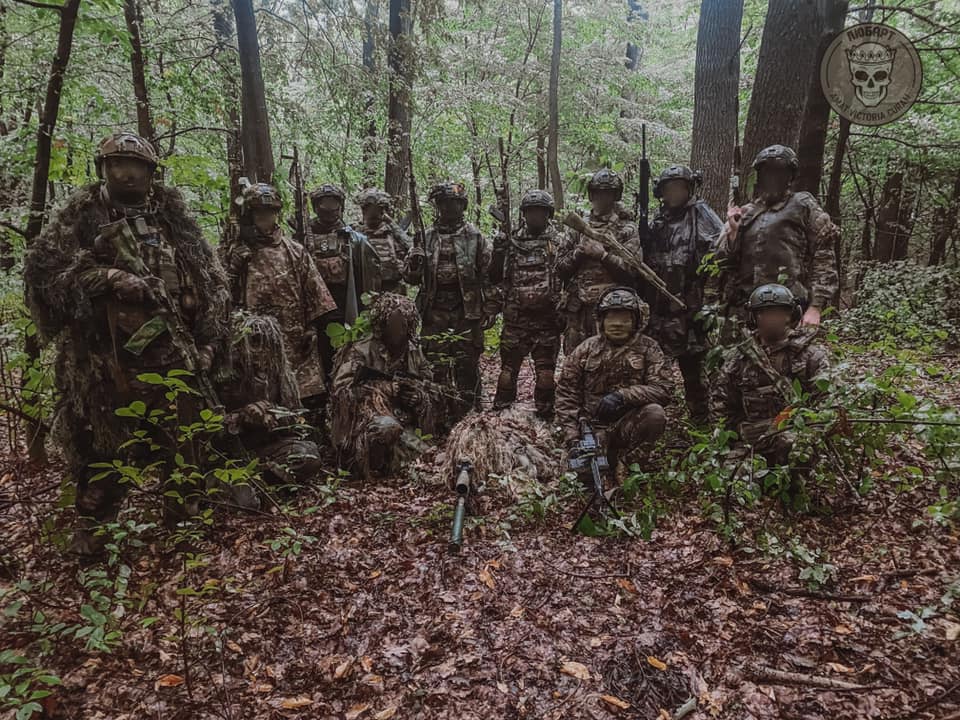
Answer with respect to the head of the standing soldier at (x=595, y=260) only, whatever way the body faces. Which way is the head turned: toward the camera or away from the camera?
toward the camera

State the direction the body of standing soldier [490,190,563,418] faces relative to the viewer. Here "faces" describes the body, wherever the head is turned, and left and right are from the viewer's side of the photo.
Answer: facing the viewer

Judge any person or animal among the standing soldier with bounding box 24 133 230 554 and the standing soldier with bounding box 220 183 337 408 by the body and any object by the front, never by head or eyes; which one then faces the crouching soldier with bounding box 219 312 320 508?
the standing soldier with bounding box 220 183 337 408

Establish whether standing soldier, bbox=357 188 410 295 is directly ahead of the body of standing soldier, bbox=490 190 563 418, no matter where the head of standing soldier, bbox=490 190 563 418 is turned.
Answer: no

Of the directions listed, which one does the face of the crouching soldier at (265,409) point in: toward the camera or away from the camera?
toward the camera

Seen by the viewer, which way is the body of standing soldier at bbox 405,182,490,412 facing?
toward the camera

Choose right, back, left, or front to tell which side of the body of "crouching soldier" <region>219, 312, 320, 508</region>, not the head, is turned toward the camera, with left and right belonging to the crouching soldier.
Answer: front

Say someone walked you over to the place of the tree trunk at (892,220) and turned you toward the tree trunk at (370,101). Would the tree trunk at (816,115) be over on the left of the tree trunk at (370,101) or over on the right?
left

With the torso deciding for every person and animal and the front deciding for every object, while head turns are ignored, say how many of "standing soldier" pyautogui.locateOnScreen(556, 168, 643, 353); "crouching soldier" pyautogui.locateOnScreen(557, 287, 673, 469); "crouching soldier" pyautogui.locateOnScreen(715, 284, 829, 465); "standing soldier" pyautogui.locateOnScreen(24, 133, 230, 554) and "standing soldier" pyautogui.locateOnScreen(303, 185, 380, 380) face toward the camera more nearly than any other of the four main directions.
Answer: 5

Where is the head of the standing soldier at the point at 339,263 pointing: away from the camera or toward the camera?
toward the camera

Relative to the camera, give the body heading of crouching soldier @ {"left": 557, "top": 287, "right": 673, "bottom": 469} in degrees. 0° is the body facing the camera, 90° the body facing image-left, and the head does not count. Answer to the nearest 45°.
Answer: approximately 0°

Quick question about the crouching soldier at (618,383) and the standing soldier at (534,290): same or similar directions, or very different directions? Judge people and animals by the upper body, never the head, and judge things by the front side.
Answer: same or similar directions

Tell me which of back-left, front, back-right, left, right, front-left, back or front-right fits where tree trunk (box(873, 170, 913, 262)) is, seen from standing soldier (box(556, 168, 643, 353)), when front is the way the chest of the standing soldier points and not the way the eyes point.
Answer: back-left

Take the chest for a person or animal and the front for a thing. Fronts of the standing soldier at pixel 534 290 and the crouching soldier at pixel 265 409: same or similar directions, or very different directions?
same or similar directions

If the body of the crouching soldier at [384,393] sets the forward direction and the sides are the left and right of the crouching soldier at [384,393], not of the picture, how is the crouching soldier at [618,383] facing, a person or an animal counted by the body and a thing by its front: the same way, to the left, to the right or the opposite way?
the same way

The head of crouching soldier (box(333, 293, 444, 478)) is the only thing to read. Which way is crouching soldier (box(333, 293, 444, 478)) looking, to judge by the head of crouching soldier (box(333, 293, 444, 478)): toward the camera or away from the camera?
toward the camera

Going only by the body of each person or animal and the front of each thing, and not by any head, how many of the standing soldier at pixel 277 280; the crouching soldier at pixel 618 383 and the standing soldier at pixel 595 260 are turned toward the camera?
3
